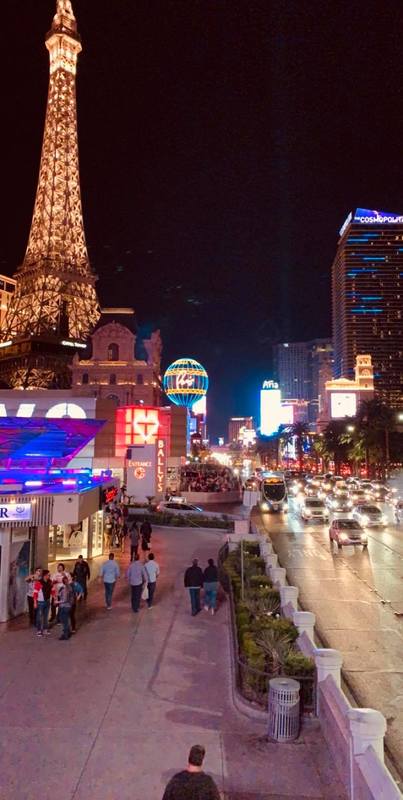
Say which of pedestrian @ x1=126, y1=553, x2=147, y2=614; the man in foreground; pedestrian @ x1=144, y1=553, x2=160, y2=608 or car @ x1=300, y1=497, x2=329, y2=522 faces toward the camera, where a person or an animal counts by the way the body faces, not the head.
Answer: the car

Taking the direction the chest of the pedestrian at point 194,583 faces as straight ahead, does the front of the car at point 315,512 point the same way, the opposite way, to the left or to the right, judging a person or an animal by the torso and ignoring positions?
the opposite way

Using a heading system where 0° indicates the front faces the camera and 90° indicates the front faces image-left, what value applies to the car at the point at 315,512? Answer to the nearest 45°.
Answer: approximately 0°

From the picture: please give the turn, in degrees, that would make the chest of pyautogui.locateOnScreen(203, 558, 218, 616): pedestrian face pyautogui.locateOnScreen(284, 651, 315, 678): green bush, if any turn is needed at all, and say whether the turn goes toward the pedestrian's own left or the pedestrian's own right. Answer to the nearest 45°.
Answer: approximately 180°

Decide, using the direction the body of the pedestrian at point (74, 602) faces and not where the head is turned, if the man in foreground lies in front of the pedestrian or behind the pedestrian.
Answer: in front

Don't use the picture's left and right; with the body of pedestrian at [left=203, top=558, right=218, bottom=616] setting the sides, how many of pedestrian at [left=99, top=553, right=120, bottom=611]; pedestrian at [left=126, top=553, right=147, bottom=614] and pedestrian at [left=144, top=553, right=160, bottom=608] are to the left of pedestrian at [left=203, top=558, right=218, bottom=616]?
3

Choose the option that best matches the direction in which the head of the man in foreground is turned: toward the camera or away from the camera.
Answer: away from the camera

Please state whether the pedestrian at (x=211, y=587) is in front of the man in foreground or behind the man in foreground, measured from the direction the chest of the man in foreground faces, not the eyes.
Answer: in front

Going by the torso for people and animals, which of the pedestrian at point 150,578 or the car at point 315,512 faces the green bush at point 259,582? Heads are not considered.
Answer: the car

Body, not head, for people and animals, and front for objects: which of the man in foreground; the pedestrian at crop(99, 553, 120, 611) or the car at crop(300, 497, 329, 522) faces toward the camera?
the car

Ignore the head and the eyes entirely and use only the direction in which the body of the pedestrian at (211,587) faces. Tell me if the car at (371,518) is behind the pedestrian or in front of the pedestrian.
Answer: in front

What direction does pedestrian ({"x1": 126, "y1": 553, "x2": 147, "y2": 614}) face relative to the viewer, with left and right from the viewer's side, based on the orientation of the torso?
facing away from the viewer

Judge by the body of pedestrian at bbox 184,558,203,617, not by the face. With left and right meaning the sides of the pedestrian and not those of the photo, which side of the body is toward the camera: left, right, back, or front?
back
